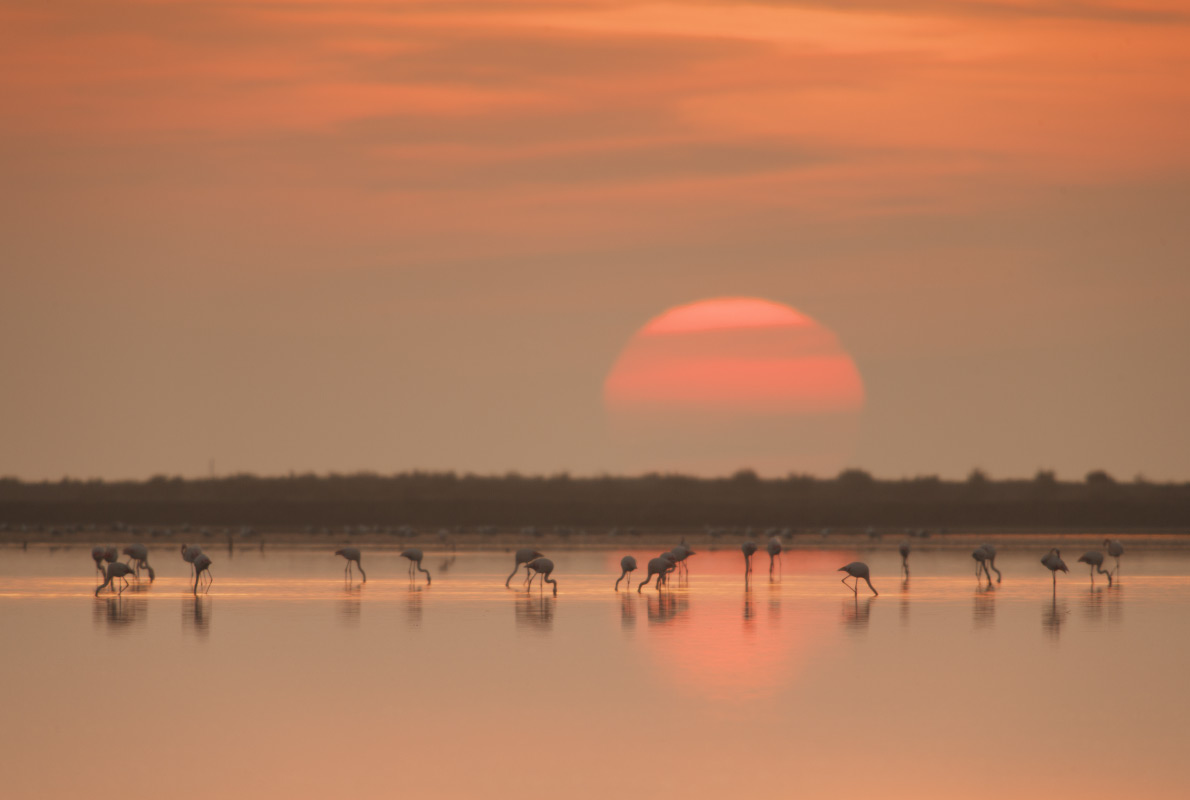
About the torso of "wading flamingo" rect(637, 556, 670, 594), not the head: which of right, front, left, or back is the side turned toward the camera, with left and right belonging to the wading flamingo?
left

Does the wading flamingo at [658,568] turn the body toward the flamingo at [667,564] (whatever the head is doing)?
no
